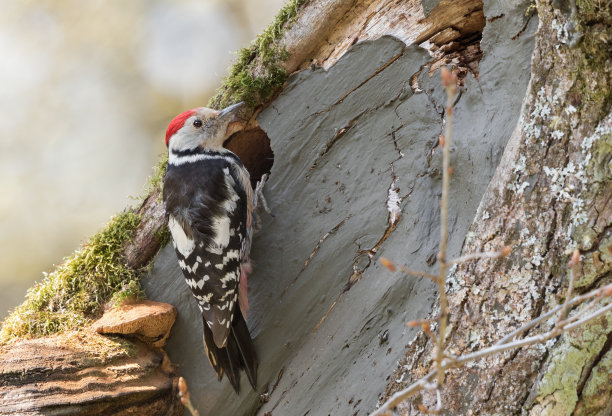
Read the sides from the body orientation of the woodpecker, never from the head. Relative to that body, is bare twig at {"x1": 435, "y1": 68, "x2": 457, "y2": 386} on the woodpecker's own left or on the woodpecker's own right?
on the woodpecker's own right

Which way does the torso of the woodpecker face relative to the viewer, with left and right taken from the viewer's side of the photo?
facing away from the viewer and to the right of the viewer

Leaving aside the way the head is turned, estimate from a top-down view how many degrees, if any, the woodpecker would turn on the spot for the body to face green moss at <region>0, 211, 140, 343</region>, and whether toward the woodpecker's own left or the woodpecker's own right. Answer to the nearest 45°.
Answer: approximately 90° to the woodpecker's own left

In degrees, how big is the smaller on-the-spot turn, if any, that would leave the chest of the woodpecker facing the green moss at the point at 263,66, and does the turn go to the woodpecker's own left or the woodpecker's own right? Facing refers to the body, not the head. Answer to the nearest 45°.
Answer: approximately 45° to the woodpecker's own right
